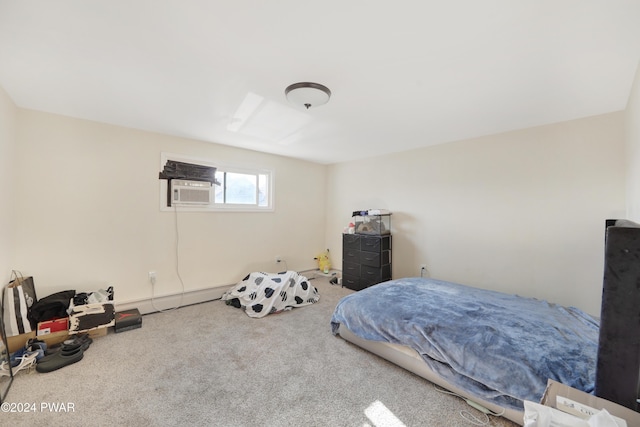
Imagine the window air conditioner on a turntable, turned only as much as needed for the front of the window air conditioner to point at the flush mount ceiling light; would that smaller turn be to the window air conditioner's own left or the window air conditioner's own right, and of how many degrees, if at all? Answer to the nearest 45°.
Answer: approximately 45° to the window air conditioner's own left

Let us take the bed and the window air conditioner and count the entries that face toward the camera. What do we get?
1

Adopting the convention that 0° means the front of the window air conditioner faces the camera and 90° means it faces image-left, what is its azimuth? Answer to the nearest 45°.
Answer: approximately 0°

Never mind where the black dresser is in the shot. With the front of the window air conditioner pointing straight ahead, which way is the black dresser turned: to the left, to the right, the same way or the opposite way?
to the right

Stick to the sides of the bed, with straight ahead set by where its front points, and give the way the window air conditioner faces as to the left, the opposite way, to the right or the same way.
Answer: the opposite way

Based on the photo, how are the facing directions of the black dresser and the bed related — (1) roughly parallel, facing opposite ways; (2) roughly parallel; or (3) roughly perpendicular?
roughly perpendicular

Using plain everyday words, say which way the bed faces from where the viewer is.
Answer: facing away from the viewer and to the left of the viewer

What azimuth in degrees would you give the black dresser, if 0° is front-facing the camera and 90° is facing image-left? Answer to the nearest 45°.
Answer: approximately 45°

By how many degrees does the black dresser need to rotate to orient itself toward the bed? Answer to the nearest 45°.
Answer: approximately 90° to its left
